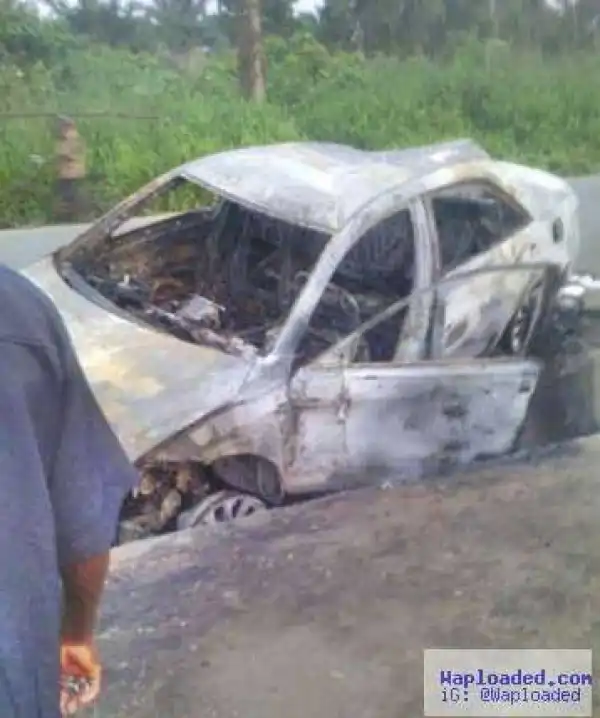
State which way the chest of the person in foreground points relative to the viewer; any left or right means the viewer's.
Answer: facing away from the viewer

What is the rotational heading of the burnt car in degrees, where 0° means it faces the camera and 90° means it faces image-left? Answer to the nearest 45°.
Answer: approximately 45°

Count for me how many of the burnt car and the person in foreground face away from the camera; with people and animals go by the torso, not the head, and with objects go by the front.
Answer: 1

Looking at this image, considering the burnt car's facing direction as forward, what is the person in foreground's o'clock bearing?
The person in foreground is roughly at 11 o'clock from the burnt car.

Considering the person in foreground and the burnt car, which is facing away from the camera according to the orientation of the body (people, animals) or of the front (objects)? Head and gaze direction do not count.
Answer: the person in foreground
